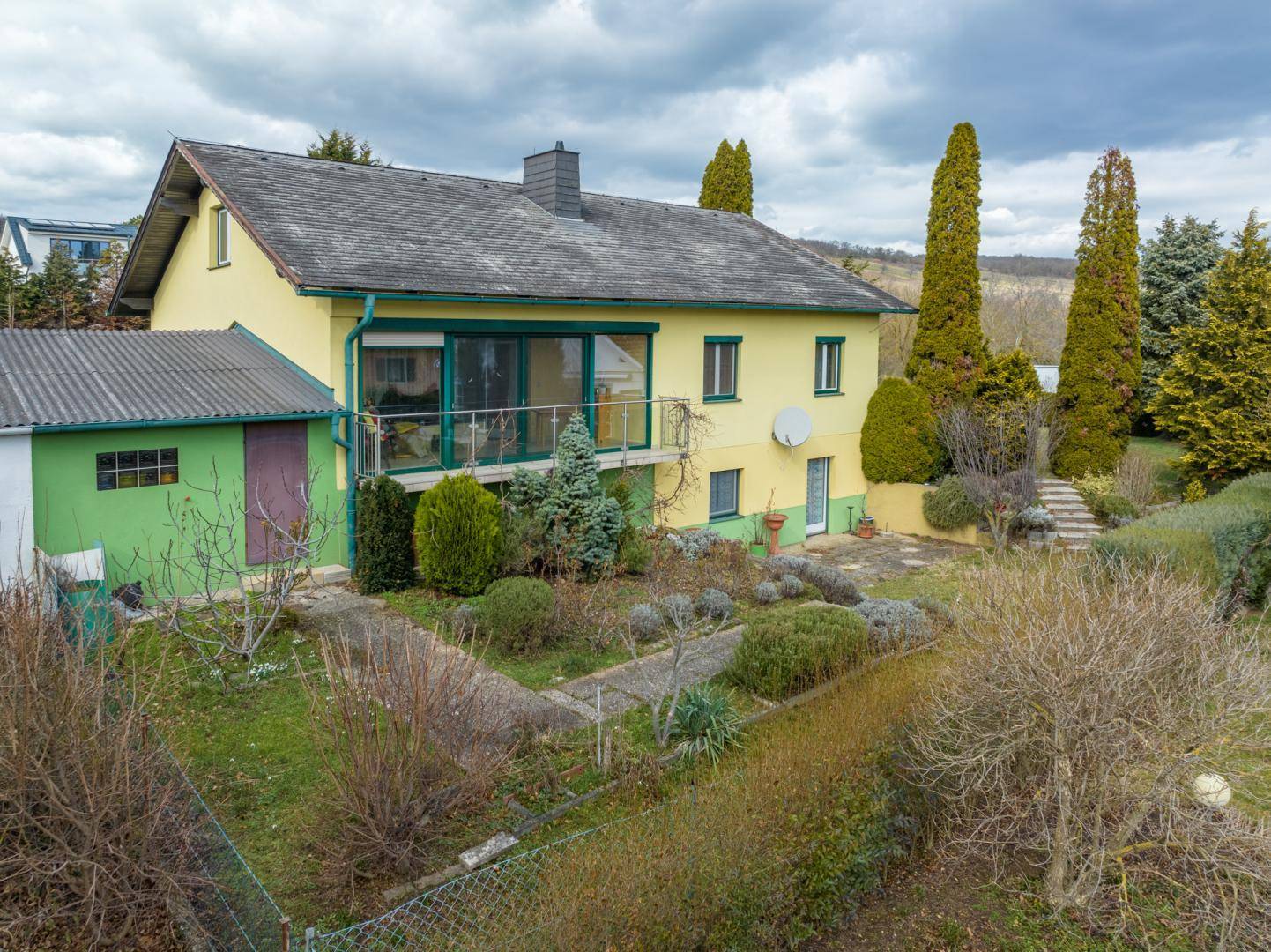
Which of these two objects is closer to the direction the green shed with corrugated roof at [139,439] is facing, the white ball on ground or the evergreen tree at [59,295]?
the white ball on ground

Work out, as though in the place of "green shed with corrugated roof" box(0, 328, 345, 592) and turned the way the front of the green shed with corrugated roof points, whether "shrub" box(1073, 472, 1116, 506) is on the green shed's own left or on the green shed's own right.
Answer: on the green shed's own left

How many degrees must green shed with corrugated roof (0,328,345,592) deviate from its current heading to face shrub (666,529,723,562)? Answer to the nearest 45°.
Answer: approximately 90° to its left

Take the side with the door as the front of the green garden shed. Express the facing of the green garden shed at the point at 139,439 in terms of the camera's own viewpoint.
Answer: facing the viewer

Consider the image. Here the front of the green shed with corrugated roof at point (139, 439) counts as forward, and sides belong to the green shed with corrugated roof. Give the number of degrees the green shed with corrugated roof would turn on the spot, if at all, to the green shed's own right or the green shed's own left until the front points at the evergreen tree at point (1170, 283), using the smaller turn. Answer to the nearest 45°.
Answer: approximately 90° to the green shed's own left

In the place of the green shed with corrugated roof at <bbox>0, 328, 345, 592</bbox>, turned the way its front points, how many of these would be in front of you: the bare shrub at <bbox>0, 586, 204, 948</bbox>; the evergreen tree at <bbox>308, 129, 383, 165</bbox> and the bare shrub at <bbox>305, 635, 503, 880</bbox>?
2

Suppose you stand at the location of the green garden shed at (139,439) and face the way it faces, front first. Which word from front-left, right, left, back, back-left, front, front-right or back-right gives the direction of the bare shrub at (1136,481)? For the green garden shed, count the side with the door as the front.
left

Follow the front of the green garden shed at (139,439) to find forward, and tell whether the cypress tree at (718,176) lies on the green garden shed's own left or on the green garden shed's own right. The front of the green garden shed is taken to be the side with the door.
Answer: on the green garden shed's own left

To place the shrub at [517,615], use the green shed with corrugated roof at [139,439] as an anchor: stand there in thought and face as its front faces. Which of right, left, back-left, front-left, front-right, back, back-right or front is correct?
front-left

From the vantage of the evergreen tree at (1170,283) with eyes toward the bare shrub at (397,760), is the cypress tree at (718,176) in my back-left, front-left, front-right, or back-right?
front-right

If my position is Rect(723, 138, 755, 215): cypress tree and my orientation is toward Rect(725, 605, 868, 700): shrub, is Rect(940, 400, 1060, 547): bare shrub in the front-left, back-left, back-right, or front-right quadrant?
front-left

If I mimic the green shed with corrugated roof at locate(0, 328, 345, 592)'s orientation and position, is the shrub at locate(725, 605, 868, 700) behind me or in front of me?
in front

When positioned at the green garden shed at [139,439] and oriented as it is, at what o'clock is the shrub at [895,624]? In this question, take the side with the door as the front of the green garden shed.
The shrub is roughly at 10 o'clock from the green garden shed.

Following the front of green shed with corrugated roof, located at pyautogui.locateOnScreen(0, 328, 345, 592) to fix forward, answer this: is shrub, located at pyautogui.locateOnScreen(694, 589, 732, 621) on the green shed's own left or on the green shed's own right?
on the green shed's own left

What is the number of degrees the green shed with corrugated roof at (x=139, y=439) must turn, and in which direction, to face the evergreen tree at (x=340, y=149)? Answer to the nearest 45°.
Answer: approximately 180°

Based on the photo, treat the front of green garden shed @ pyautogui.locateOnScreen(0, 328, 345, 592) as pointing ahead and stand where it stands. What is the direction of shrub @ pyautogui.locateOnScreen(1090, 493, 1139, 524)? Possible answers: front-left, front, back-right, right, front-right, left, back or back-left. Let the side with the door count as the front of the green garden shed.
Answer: left

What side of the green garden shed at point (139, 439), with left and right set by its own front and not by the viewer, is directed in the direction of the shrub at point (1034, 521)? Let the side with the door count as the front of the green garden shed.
left
